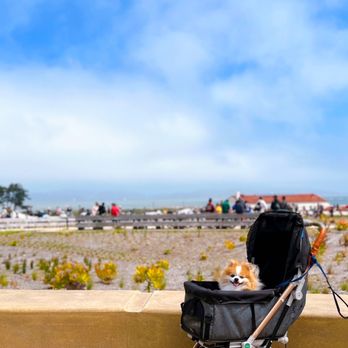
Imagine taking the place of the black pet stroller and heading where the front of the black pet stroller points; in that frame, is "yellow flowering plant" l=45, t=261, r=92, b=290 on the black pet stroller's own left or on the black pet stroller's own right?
on the black pet stroller's own right

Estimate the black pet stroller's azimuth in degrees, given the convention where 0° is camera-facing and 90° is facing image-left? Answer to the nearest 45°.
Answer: approximately 45°
